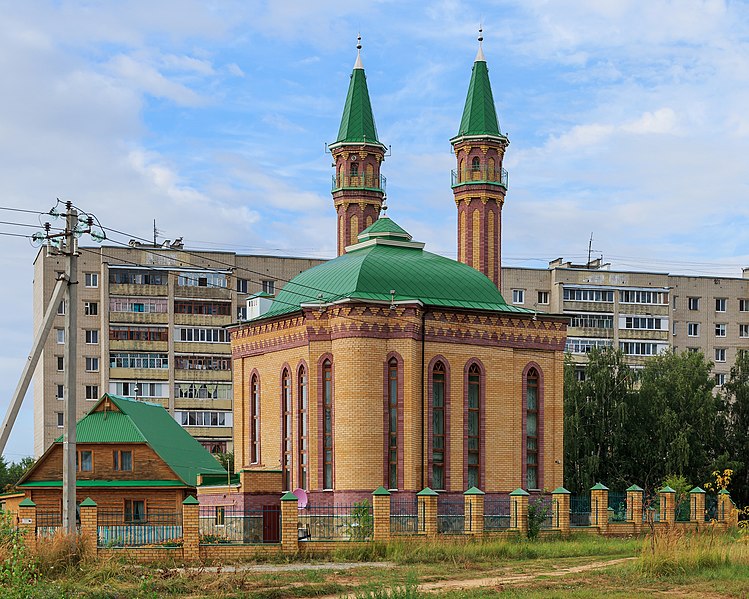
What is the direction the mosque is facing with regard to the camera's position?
facing away from the viewer and to the right of the viewer
